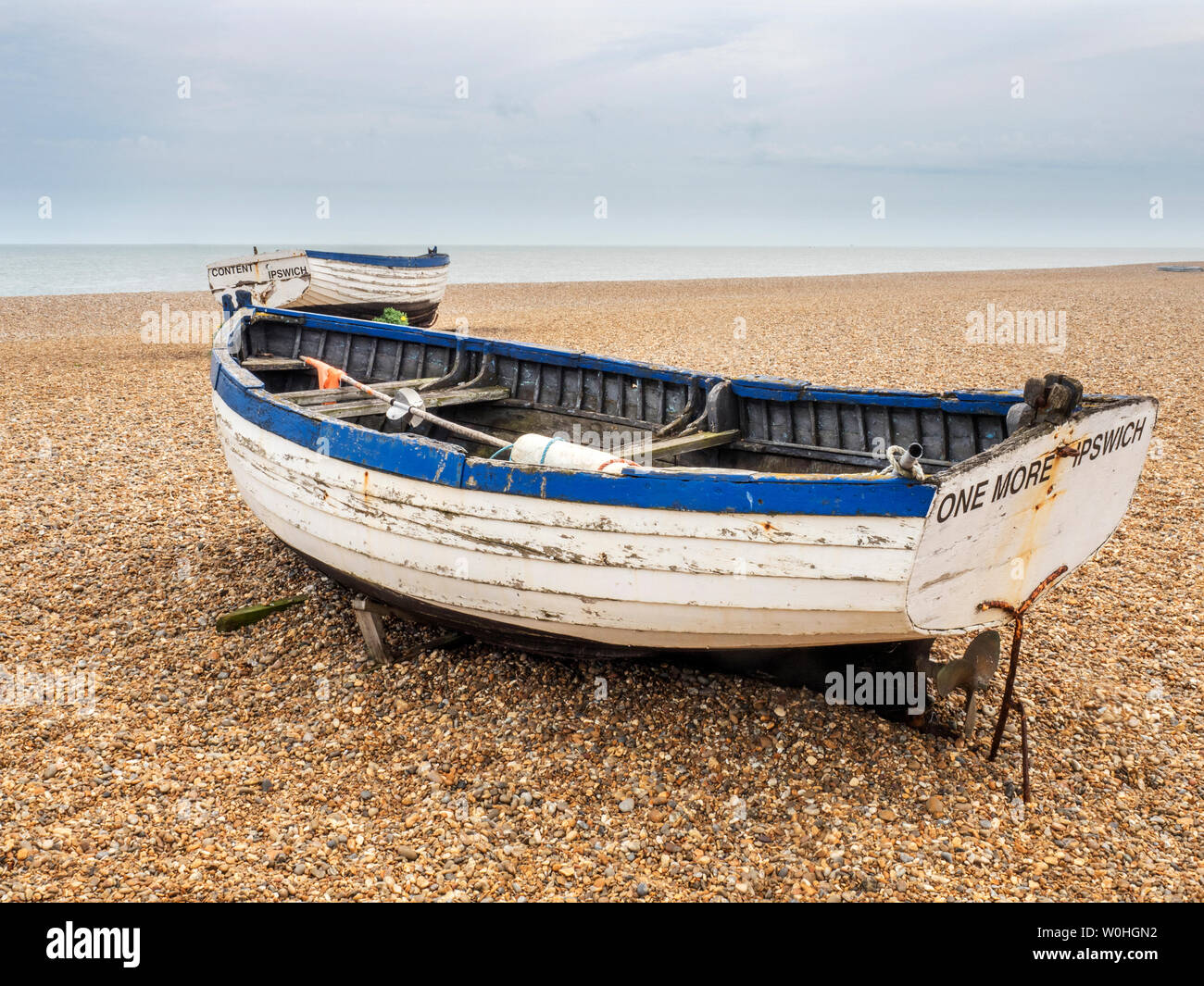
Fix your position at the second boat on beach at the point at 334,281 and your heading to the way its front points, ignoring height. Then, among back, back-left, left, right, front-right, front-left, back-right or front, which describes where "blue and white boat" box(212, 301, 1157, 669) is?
back-right

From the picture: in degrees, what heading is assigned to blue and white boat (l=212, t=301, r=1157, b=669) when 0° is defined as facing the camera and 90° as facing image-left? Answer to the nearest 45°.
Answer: approximately 135°

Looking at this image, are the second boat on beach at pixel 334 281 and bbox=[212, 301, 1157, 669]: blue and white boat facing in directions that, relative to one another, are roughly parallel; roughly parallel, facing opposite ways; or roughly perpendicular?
roughly perpendicular

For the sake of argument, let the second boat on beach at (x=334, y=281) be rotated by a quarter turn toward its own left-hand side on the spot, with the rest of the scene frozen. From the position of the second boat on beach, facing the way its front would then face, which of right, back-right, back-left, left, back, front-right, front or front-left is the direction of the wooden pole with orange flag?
back-left

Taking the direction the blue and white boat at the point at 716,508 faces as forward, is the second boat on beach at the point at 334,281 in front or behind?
in front

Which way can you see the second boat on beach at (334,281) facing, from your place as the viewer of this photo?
facing away from the viewer and to the right of the viewer
